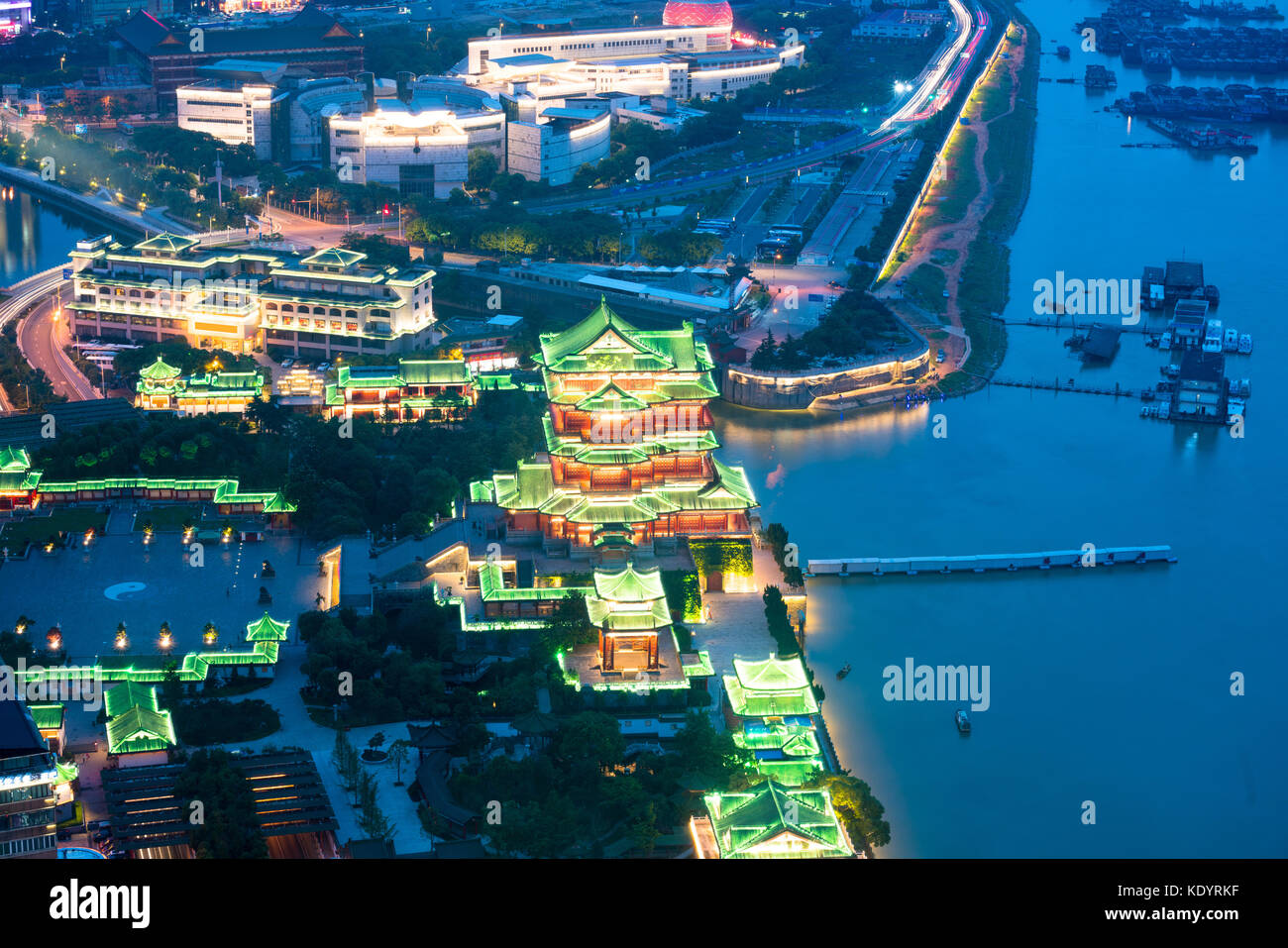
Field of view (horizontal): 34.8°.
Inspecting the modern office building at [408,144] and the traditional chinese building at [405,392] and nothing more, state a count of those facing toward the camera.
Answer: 2

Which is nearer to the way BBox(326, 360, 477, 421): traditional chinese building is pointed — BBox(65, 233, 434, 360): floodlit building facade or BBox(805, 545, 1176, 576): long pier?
the long pier

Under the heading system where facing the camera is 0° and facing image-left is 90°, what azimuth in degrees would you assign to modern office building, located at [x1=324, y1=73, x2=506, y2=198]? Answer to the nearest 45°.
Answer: approximately 0°

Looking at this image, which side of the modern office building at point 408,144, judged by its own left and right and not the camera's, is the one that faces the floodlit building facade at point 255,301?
front

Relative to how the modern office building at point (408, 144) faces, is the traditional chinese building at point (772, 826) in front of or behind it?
in front

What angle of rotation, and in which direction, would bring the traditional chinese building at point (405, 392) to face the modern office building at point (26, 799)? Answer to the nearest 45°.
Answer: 0° — it already faces it

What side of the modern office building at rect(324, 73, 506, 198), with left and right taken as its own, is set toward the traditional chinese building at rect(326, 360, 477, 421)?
front

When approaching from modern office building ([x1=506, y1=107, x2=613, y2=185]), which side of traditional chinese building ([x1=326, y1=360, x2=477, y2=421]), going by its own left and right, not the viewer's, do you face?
back

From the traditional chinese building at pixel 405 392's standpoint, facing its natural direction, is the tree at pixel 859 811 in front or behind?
in front

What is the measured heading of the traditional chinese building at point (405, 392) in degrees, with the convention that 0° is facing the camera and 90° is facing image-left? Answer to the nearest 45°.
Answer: approximately 0°

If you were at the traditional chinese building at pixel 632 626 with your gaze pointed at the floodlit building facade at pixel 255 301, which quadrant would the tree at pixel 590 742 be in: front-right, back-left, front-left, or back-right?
back-left

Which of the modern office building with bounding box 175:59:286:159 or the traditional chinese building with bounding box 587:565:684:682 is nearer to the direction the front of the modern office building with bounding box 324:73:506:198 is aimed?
the traditional chinese building

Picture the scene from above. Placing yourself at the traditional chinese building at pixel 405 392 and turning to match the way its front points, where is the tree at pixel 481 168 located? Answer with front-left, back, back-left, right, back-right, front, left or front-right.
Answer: back
